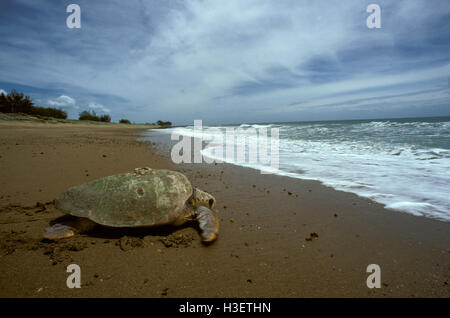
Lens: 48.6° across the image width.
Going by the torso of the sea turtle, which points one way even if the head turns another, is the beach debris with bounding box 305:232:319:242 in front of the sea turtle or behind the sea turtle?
in front

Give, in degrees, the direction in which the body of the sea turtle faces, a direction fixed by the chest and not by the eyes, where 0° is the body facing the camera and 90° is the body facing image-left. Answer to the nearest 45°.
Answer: approximately 270°

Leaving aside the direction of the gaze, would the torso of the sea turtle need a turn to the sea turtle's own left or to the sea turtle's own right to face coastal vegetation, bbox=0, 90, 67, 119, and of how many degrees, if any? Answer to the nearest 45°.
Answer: approximately 90° to the sea turtle's own left

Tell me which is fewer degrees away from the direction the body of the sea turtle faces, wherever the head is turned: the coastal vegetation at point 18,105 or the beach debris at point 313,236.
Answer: the beach debris
